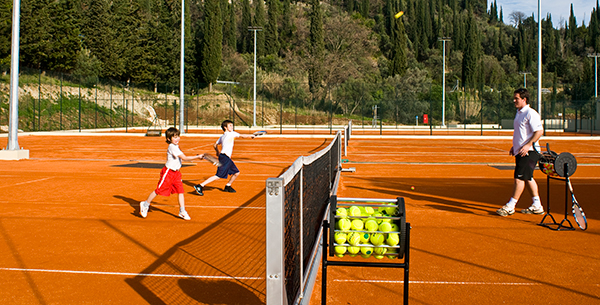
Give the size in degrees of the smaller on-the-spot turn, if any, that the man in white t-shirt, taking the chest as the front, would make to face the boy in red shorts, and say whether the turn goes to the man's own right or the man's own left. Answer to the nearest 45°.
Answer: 0° — they already face them

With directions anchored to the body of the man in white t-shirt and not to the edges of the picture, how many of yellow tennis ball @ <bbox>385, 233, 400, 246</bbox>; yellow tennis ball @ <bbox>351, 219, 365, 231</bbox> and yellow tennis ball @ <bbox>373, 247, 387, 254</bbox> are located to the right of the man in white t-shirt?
0

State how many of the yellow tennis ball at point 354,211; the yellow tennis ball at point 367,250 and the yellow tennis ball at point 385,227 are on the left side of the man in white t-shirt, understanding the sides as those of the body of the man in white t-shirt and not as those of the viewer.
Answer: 3

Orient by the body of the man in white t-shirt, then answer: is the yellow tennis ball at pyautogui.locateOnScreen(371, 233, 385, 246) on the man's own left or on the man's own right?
on the man's own left

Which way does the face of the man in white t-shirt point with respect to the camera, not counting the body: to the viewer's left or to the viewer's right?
to the viewer's left

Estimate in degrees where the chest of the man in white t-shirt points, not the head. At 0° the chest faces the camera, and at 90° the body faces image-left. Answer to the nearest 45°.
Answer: approximately 90°
